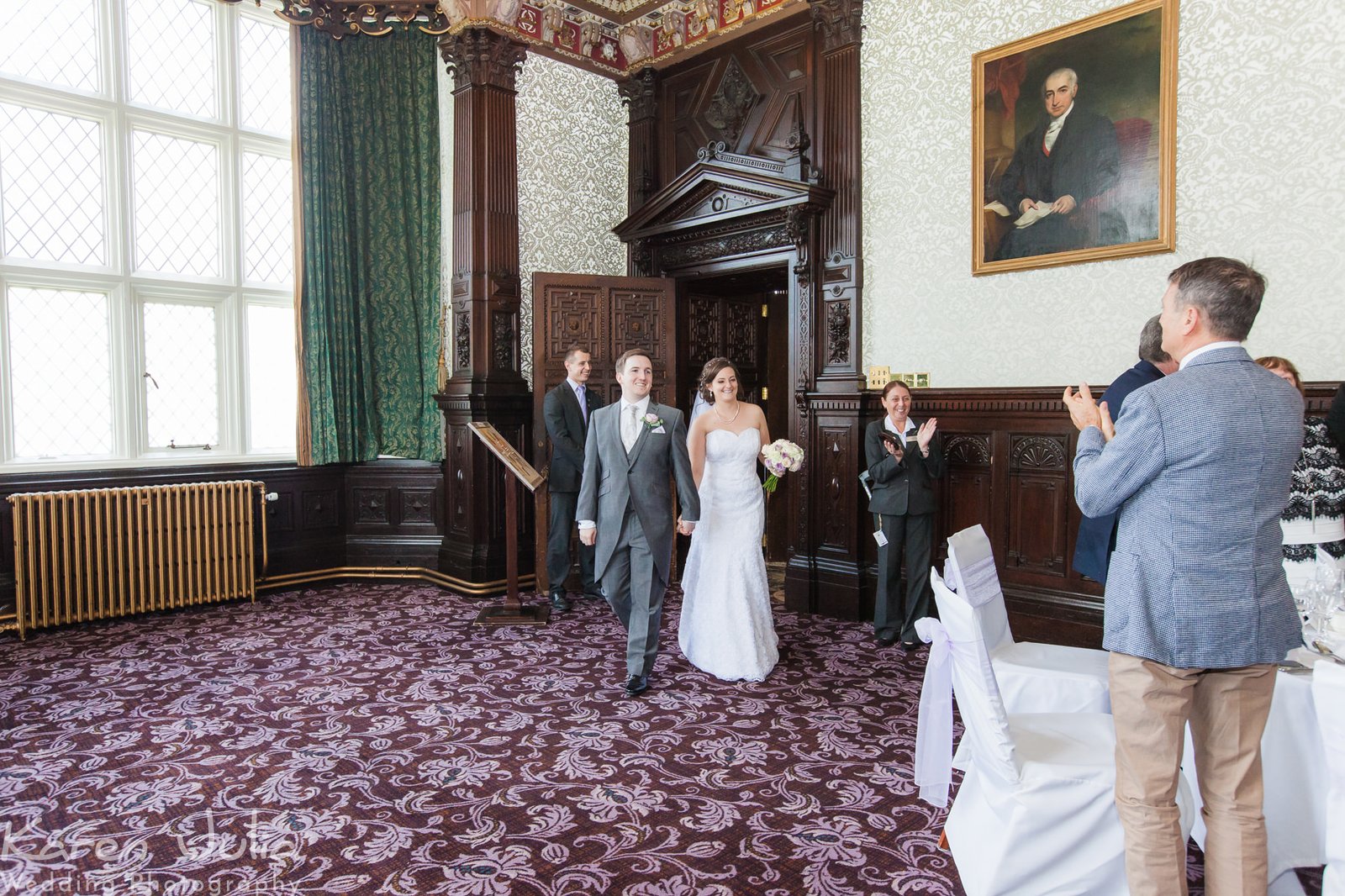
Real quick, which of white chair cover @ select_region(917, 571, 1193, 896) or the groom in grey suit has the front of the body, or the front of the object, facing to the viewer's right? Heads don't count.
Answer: the white chair cover

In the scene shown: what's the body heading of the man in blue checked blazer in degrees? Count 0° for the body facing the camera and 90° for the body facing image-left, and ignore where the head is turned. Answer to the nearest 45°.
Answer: approximately 135°

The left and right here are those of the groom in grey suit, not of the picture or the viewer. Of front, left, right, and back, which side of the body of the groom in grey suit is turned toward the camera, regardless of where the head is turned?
front

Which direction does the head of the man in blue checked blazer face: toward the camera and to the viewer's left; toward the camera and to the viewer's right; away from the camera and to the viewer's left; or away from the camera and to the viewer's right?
away from the camera and to the viewer's left

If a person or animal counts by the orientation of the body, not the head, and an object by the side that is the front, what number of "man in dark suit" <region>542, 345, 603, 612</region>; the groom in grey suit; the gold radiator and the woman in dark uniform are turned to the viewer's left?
0

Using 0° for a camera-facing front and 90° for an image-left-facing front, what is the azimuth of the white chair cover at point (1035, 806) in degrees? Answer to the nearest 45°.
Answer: approximately 270°

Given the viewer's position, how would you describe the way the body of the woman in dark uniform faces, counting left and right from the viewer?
facing the viewer

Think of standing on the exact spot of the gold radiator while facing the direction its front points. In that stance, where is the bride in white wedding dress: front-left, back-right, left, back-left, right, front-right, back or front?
front-left

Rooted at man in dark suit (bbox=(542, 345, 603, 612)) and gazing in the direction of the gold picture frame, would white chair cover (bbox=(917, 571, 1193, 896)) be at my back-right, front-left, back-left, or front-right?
front-right

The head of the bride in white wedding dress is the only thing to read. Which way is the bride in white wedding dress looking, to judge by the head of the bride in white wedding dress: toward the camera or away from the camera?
toward the camera

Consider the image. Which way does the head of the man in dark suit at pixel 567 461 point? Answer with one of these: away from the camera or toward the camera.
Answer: toward the camera
